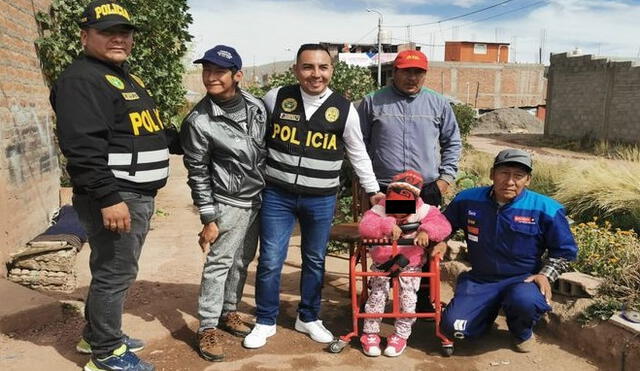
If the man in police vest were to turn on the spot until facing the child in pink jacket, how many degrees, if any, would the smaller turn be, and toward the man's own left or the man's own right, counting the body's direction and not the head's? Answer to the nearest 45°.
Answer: approximately 90° to the man's own left

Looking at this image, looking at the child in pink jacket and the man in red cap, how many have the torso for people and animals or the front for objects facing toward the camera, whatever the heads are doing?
2

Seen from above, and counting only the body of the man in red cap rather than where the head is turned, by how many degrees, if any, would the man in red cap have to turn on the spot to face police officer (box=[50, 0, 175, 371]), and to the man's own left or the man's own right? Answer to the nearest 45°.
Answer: approximately 45° to the man's own right

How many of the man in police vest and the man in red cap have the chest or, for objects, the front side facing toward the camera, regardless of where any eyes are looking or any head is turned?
2

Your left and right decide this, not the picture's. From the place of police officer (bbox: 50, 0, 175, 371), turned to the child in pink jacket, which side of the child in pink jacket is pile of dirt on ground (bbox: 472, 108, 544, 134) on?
left

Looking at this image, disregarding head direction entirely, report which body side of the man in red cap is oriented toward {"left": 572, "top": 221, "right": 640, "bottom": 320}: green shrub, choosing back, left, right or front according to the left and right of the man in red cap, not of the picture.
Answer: left
